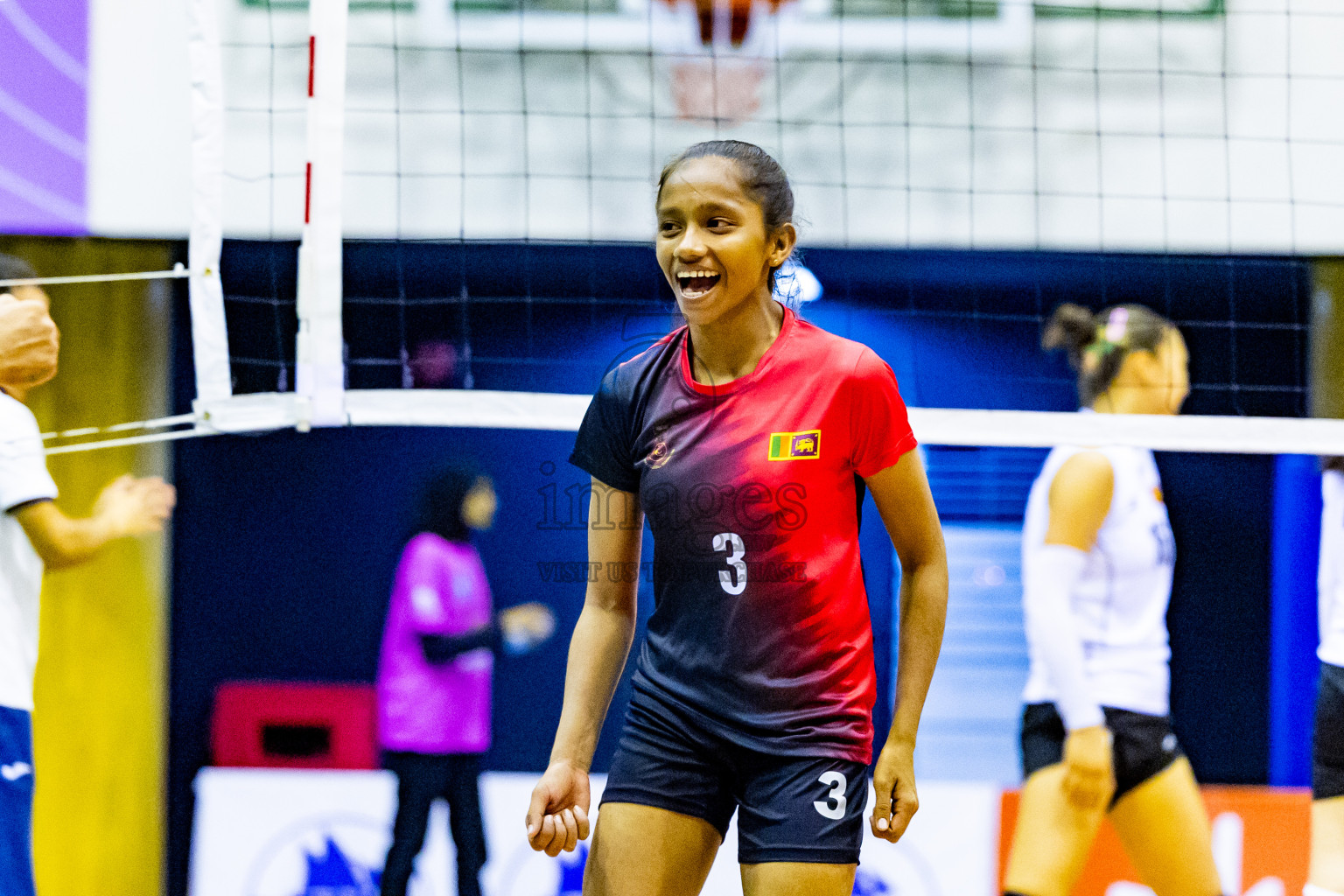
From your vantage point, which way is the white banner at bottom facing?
toward the camera

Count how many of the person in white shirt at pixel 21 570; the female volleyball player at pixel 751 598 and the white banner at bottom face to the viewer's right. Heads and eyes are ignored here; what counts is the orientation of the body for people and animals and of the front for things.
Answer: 1

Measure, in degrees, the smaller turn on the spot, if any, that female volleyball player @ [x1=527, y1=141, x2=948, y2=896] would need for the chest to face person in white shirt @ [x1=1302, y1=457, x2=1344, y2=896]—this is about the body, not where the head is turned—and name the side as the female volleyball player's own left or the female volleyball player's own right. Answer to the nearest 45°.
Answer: approximately 135° to the female volleyball player's own left

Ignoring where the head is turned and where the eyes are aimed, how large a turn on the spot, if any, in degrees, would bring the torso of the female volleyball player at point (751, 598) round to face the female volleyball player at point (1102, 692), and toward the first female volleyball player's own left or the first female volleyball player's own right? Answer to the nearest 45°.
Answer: approximately 135° to the first female volleyball player's own left

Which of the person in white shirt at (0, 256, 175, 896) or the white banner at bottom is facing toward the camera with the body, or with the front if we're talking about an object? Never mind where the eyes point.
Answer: the white banner at bottom

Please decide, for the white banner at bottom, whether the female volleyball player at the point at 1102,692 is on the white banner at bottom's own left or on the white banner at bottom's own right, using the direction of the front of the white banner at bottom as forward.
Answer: on the white banner at bottom's own left

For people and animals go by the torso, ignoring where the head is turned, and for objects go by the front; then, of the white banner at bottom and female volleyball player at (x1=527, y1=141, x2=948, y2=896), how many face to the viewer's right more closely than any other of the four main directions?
0

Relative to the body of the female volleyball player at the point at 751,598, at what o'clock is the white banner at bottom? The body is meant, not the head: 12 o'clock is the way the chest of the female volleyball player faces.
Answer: The white banner at bottom is roughly at 5 o'clock from the female volleyball player.

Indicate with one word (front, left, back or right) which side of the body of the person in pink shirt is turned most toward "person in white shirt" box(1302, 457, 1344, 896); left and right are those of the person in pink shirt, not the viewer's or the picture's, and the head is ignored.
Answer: front

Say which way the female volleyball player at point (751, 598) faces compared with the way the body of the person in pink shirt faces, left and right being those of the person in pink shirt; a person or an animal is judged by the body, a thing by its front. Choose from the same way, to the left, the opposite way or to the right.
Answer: to the right

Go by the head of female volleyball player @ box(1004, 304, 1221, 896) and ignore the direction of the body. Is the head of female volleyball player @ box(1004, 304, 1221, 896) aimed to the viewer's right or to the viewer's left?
to the viewer's right

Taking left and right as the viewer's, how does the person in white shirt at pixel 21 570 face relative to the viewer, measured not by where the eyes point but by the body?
facing to the right of the viewer

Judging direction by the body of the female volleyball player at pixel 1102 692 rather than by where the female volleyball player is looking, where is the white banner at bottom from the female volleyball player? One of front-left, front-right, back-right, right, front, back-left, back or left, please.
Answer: back
